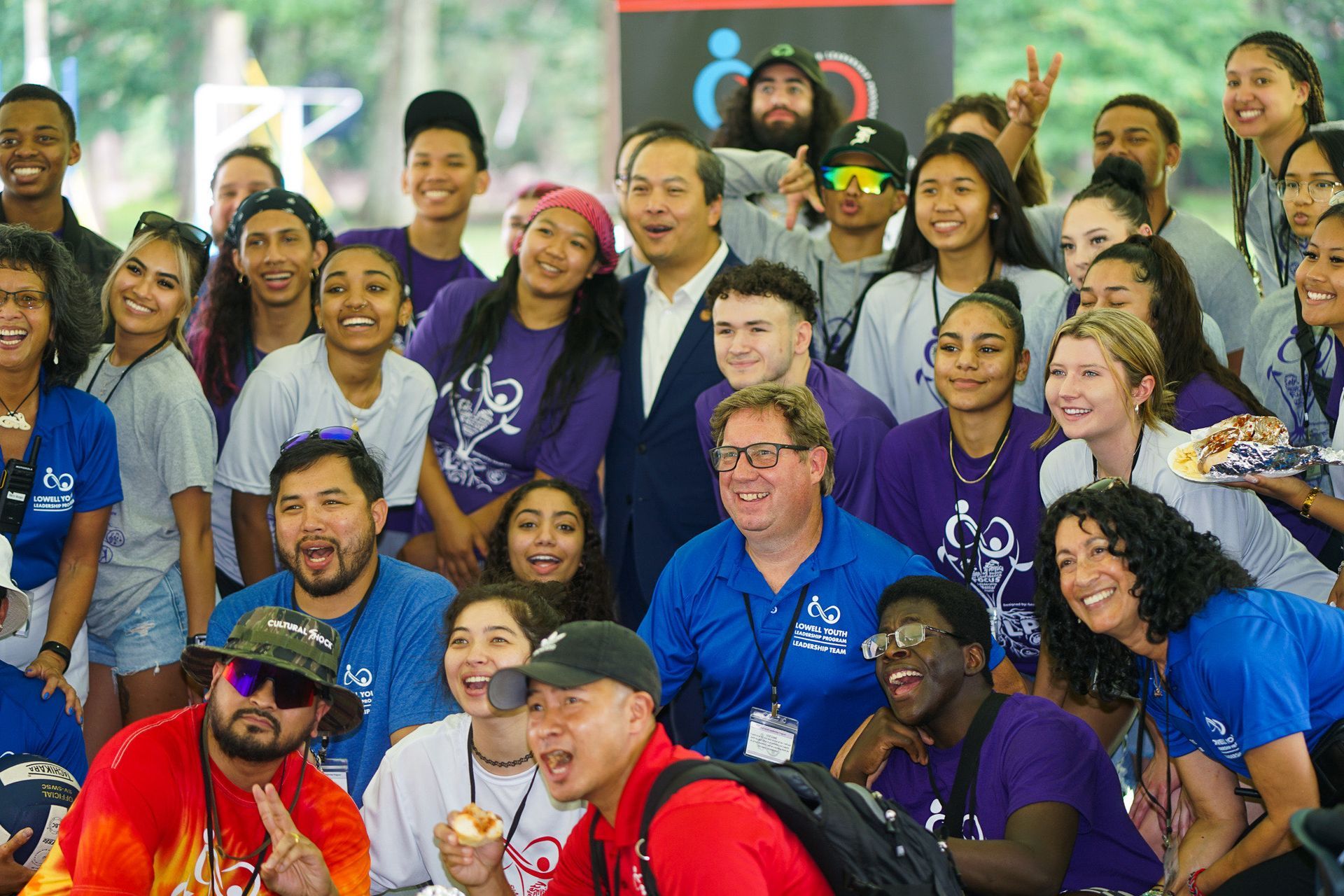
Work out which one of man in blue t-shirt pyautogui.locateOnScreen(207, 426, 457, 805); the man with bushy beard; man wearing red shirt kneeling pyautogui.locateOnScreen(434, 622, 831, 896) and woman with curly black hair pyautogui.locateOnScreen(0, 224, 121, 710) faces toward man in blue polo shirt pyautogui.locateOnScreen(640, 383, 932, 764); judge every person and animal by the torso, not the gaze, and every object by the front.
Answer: the man with bushy beard

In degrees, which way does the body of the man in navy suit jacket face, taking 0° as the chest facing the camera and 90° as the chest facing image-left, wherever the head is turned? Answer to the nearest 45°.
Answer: approximately 45°

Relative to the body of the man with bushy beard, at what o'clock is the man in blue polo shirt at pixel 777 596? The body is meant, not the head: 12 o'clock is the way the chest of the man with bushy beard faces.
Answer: The man in blue polo shirt is roughly at 12 o'clock from the man with bushy beard.

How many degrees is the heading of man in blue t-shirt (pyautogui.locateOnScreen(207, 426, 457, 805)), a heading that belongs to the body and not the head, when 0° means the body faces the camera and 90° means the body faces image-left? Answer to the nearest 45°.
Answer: approximately 45°

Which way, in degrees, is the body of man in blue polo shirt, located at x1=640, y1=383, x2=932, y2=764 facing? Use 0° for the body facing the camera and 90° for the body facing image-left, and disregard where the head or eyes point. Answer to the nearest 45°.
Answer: approximately 0°

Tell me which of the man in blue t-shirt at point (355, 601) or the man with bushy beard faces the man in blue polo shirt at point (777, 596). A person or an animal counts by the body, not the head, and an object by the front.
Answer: the man with bushy beard

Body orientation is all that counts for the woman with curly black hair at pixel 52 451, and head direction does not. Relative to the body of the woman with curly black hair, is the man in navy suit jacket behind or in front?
behind

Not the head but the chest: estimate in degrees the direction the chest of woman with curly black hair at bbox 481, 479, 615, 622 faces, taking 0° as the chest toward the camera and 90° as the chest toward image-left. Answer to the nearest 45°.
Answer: approximately 0°

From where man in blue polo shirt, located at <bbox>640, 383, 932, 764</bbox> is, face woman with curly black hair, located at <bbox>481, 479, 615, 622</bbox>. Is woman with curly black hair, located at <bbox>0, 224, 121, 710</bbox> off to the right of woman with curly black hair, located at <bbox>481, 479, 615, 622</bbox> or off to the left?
left

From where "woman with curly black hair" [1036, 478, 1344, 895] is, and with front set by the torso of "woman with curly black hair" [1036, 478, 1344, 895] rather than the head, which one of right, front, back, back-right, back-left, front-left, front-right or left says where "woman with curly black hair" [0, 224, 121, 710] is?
front-right
